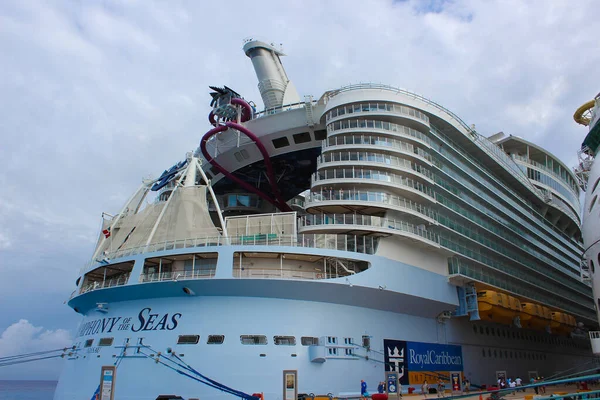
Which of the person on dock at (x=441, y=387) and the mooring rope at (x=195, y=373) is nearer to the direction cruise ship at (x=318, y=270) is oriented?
the person on dock

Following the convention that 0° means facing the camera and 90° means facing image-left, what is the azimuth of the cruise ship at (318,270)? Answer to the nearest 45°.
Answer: approximately 225°

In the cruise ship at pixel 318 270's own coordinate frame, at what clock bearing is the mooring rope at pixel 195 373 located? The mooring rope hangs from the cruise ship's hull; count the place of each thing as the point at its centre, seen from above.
The mooring rope is roughly at 6 o'clock from the cruise ship.
